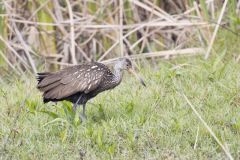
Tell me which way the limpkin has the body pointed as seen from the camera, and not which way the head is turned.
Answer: to the viewer's right
